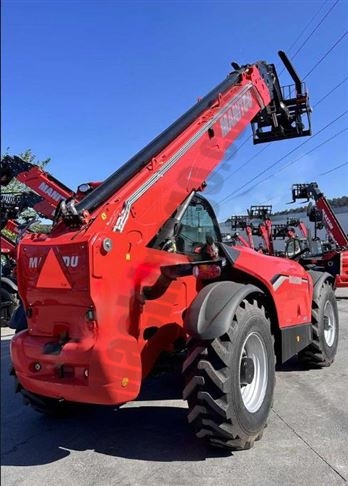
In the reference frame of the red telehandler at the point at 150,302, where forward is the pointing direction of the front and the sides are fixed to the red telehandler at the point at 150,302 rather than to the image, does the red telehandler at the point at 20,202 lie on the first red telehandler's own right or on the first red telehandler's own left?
on the first red telehandler's own left

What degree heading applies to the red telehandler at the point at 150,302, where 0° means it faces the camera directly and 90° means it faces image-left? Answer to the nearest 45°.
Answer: approximately 225°
